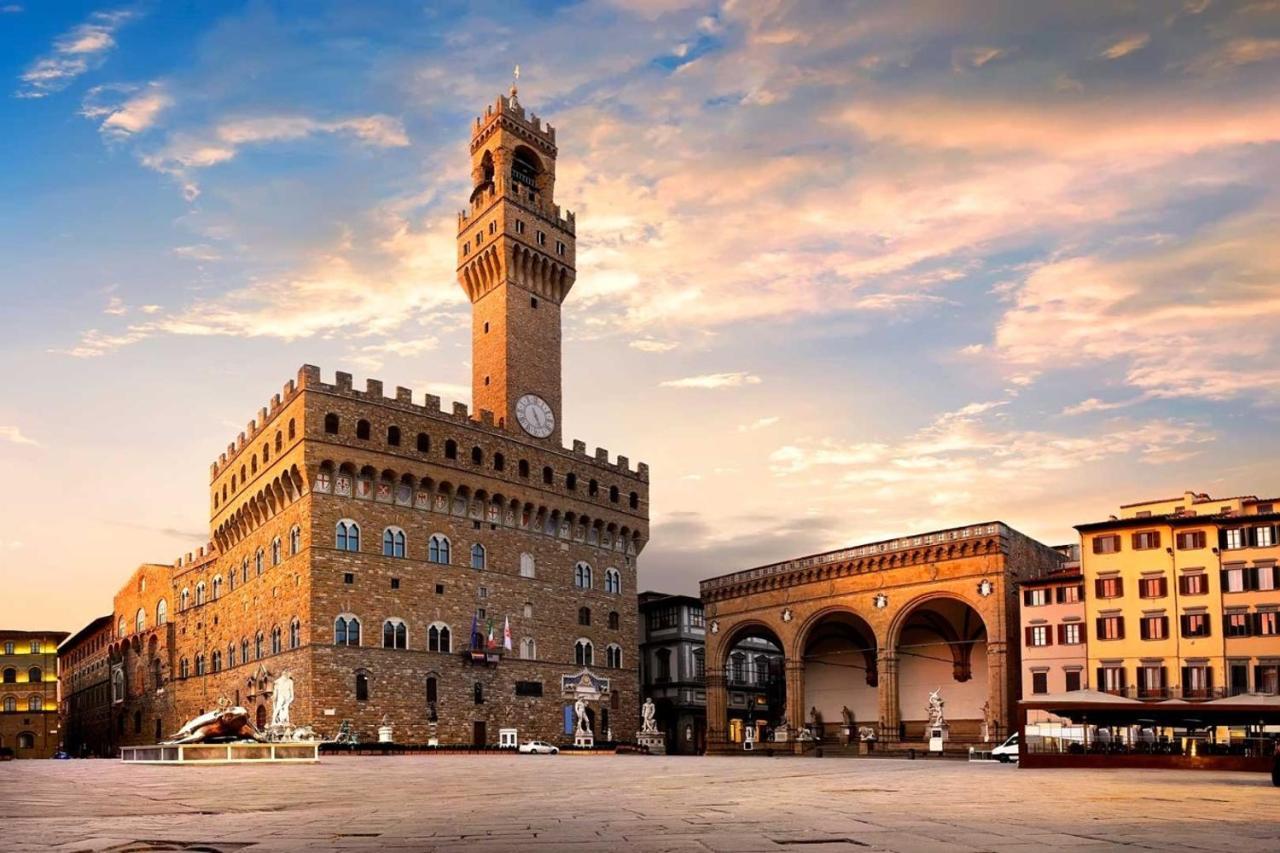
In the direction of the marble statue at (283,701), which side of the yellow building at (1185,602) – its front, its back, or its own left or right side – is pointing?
right

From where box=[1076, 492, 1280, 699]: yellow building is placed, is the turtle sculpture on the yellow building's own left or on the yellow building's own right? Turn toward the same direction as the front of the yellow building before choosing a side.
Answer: on the yellow building's own right

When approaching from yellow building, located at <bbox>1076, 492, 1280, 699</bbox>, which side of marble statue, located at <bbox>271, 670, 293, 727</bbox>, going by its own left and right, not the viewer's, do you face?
left

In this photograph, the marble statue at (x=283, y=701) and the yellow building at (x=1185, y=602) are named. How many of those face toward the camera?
2

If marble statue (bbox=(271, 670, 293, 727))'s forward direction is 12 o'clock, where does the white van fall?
The white van is roughly at 10 o'clock from the marble statue.

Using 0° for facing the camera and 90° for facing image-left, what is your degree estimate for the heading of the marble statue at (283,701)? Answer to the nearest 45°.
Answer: approximately 0°

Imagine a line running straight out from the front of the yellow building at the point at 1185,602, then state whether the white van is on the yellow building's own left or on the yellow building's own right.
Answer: on the yellow building's own right

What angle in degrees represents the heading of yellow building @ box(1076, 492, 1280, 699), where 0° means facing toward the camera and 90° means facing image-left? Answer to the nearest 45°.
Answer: approximately 0°
